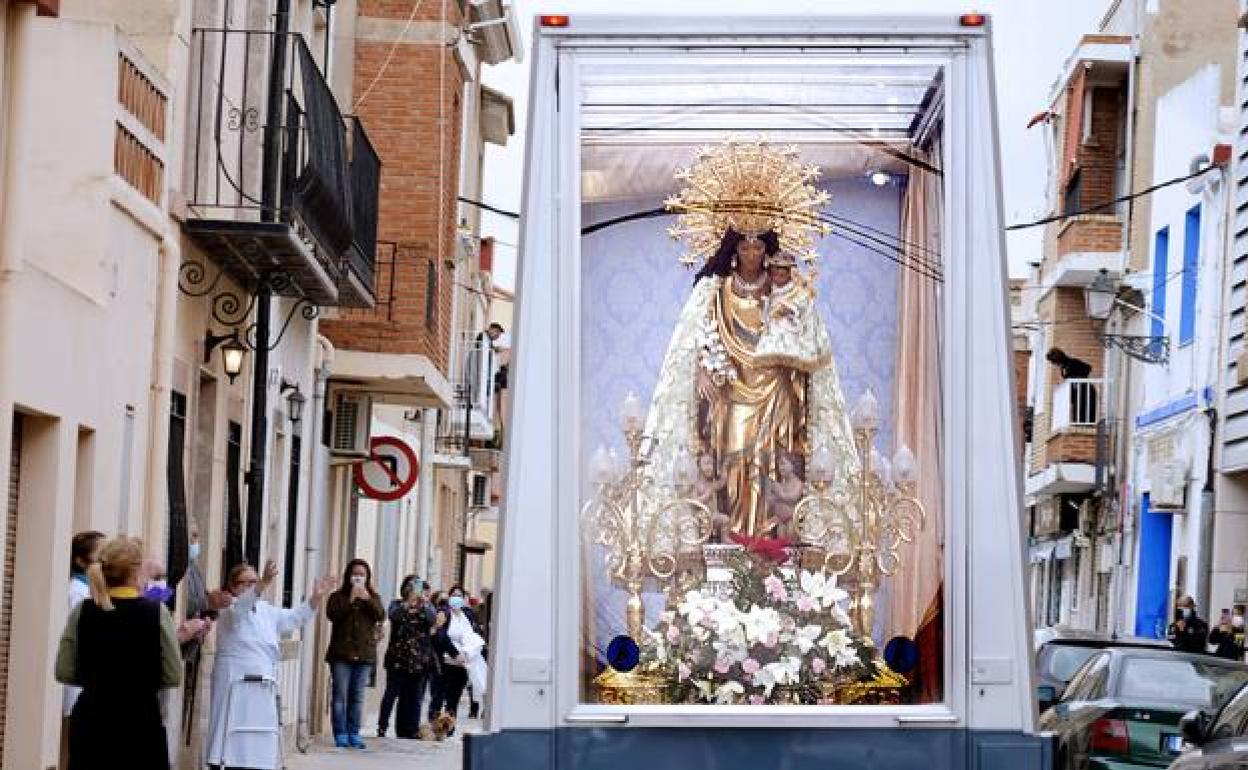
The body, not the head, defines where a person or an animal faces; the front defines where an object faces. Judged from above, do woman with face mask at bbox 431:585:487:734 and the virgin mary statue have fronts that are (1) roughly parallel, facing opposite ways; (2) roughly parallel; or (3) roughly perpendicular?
roughly parallel

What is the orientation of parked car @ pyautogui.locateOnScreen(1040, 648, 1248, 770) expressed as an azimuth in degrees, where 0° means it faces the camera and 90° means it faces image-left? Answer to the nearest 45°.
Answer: approximately 135°

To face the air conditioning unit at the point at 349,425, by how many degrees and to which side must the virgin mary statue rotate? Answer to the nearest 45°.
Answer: approximately 180°

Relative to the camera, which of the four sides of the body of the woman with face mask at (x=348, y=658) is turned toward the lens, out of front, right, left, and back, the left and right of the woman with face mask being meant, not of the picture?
front

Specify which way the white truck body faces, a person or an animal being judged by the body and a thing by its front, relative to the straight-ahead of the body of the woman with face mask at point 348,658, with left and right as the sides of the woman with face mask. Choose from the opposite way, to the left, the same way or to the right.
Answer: the opposite way

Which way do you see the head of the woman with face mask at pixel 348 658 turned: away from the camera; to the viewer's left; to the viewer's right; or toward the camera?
toward the camera

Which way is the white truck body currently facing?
away from the camera

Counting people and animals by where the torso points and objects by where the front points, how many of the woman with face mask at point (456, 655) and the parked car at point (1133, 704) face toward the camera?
1

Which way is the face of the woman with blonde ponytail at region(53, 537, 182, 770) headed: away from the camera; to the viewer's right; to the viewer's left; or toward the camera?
away from the camera

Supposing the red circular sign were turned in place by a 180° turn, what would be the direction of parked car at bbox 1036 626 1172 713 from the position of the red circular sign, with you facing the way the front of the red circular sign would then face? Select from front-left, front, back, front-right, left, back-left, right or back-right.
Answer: back-right

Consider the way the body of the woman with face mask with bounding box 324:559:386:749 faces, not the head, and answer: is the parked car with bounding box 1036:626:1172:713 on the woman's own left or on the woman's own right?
on the woman's own left

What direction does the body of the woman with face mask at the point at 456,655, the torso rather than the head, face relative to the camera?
toward the camera

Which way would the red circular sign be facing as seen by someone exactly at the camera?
facing the viewer
